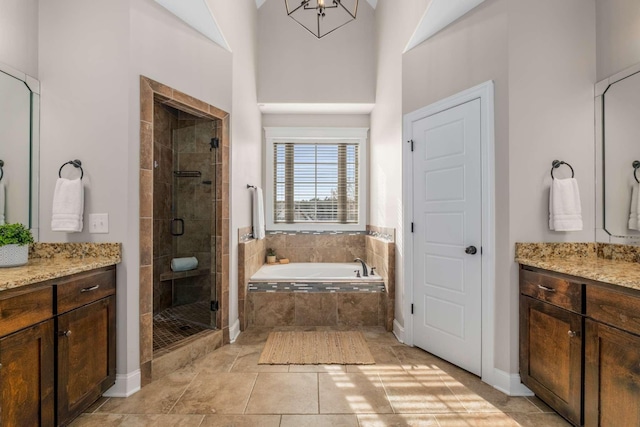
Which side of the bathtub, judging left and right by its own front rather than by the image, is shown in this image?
front

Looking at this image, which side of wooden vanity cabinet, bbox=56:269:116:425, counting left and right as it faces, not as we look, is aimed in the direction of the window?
left

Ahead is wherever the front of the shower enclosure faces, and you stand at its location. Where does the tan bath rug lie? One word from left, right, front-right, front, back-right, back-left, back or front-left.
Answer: front

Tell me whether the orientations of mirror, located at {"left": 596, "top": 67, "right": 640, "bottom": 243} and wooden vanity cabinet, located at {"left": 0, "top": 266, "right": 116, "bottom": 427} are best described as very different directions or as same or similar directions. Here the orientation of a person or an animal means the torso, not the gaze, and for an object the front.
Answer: very different directions

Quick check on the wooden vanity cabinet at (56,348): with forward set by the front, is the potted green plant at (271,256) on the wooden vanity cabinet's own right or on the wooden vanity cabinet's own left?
on the wooden vanity cabinet's own left

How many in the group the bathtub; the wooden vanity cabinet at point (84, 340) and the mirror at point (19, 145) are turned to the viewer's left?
0

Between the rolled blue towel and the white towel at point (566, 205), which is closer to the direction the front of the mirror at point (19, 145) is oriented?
the white towel

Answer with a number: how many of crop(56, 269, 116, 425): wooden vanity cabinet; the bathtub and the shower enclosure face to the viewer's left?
0

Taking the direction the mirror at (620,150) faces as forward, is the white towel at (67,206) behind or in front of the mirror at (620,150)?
in front

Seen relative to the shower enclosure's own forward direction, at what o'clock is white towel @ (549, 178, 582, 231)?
The white towel is roughly at 12 o'clock from the shower enclosure.

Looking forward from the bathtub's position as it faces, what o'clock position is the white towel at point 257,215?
The white towel is roughly at 4 o'clock from the bathtub.

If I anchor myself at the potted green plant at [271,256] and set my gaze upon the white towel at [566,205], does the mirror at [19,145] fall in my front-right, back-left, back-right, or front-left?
front-right

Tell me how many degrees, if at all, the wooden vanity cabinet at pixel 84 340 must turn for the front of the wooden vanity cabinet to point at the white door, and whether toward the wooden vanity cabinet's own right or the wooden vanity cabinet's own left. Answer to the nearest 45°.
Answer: approximately 45° to the wooden vanity cabinet's own left

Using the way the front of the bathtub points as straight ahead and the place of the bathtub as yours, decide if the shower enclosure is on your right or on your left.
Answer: on your right

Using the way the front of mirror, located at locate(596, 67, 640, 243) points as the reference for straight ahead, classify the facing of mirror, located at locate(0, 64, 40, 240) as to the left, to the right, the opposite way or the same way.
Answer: the opposite way

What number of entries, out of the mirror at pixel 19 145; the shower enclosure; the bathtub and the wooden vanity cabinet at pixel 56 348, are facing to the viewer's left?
0

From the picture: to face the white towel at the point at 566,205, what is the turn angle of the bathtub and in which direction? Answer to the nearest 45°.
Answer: approximately 45° to its left

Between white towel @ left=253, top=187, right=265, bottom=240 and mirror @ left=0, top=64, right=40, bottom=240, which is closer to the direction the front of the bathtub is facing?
the mirror

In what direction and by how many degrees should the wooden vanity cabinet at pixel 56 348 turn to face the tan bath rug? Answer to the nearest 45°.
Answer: approximately 45° to its left

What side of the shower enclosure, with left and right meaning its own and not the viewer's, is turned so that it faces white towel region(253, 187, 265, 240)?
left
